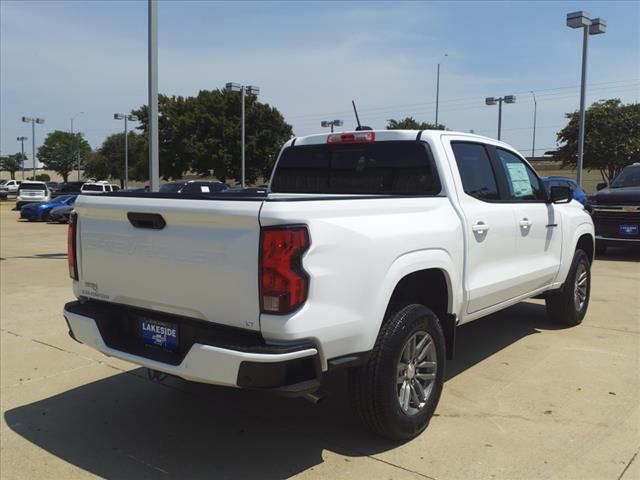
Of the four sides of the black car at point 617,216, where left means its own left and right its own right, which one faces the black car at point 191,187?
right

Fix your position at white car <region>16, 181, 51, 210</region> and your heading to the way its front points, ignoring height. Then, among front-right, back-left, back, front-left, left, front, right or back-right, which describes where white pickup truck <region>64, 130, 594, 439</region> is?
back

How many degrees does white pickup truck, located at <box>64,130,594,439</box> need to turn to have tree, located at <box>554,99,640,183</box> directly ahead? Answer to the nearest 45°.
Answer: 0° — it already faces it

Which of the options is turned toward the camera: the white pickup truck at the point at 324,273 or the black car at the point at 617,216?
the black car

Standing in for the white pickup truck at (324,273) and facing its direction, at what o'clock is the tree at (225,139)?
The tree is roughly at 10 o'clock from the white pickup truck.

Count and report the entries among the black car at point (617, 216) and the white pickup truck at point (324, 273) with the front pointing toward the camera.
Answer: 1
